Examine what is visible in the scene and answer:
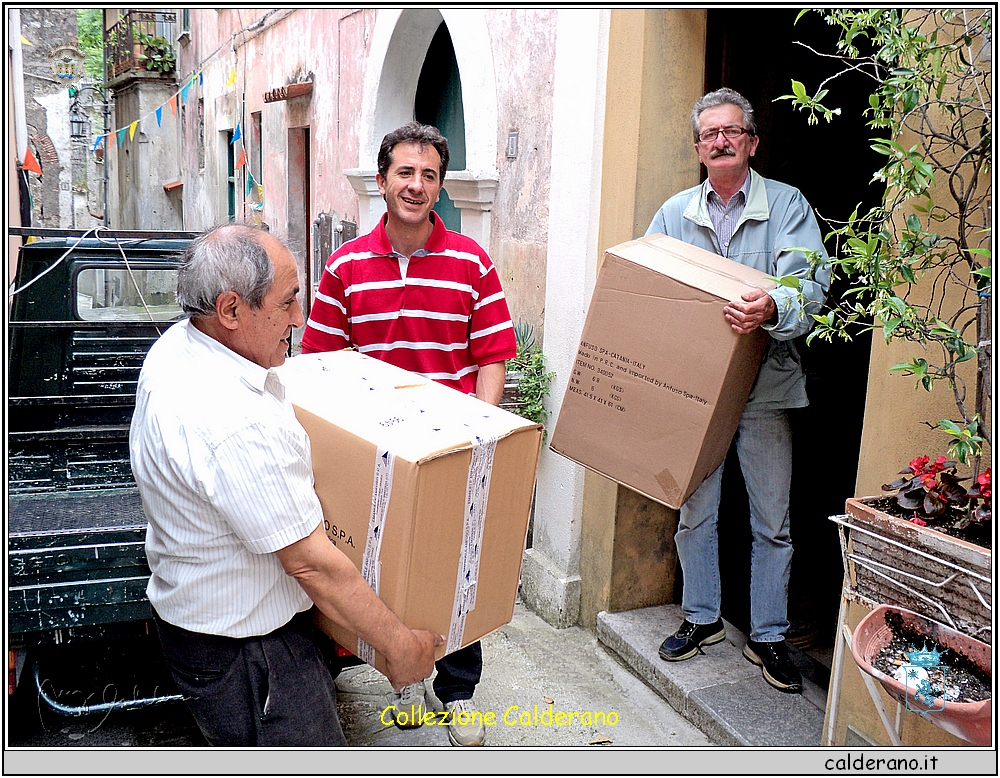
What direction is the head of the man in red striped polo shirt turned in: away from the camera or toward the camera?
toward the camera

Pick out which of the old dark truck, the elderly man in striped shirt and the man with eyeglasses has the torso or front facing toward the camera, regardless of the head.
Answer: the man with eyeglasses

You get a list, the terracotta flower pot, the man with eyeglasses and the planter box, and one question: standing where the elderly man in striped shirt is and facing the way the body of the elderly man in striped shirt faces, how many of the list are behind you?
0

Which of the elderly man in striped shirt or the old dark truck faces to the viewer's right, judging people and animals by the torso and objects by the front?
the elderly man in striped shirt

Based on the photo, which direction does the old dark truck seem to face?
away from the camera

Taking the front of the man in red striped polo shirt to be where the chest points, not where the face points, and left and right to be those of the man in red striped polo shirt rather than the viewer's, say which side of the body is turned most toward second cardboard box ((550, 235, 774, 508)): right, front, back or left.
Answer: left

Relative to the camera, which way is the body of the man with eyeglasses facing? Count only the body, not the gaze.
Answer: toward the camera

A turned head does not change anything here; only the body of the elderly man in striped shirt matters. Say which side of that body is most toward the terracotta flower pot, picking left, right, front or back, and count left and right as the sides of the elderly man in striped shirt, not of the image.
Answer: front

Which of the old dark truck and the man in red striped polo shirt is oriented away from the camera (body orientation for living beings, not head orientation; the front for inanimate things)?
the old dark truck

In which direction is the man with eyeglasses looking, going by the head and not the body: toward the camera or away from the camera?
toward the camera

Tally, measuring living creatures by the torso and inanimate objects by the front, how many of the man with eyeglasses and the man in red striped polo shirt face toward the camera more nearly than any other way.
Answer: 2

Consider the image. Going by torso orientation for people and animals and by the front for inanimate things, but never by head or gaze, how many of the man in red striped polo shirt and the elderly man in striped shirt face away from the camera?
0

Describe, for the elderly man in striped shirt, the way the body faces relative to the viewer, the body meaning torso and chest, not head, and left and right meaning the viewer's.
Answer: facing to the right of the viewer

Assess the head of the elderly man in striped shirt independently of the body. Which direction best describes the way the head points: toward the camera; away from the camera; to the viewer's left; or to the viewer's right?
to the viewer's right
